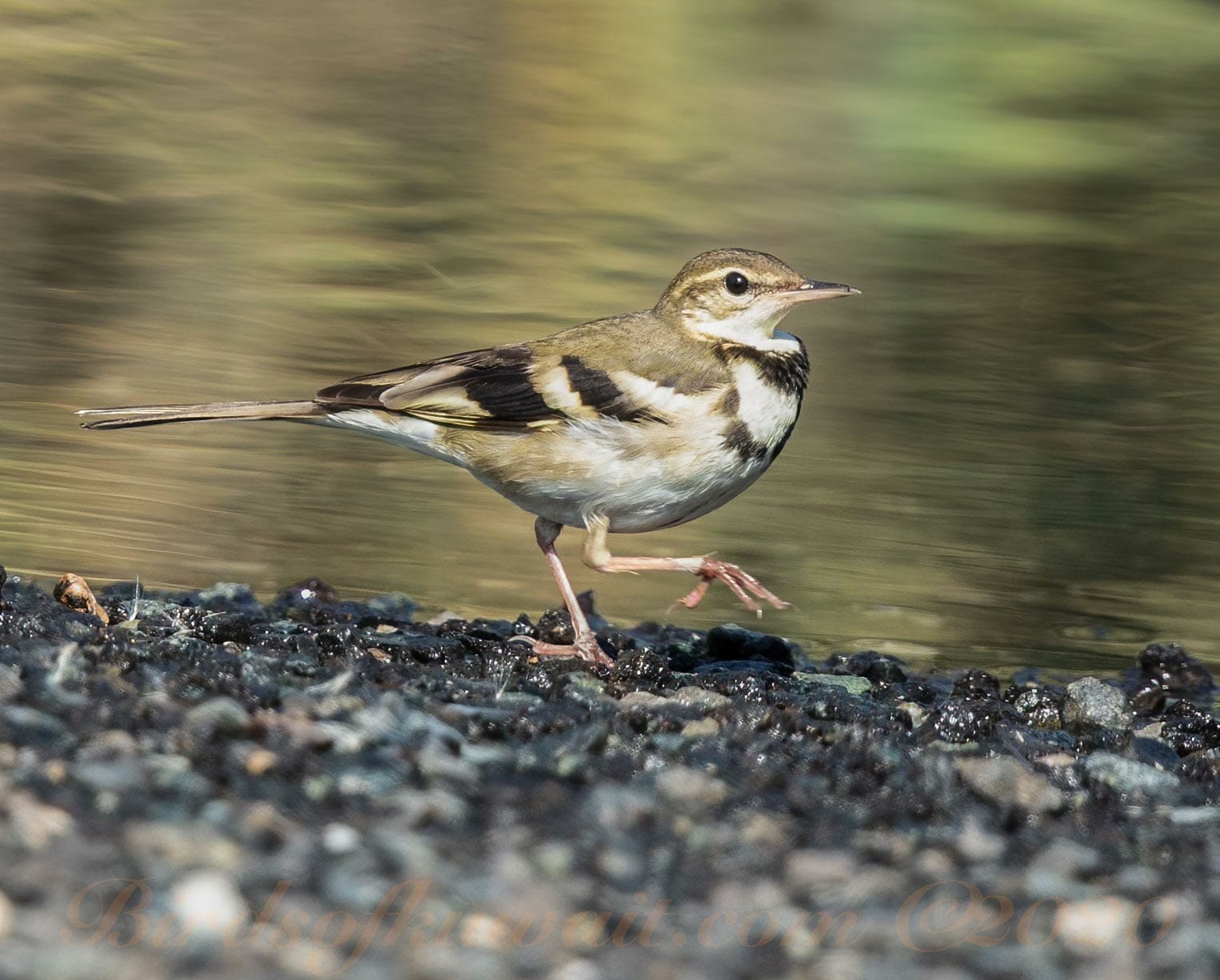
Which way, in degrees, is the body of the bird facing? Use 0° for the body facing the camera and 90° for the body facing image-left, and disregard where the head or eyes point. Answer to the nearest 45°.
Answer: approximately 270°

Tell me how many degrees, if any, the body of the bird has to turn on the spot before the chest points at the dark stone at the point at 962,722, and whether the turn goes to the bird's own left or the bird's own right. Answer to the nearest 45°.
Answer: approximately 45° to the bird's own right

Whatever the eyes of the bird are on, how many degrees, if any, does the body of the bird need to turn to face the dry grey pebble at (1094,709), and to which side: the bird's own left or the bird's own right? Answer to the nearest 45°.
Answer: approximately 45° to the bird's own right

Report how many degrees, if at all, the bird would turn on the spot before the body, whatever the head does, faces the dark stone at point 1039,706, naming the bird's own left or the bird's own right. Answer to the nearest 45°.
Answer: approximately 45° to the bird's own right

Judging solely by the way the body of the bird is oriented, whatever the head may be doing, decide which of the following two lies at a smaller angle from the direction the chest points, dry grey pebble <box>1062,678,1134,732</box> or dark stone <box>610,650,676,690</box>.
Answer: the dry grey pebble
